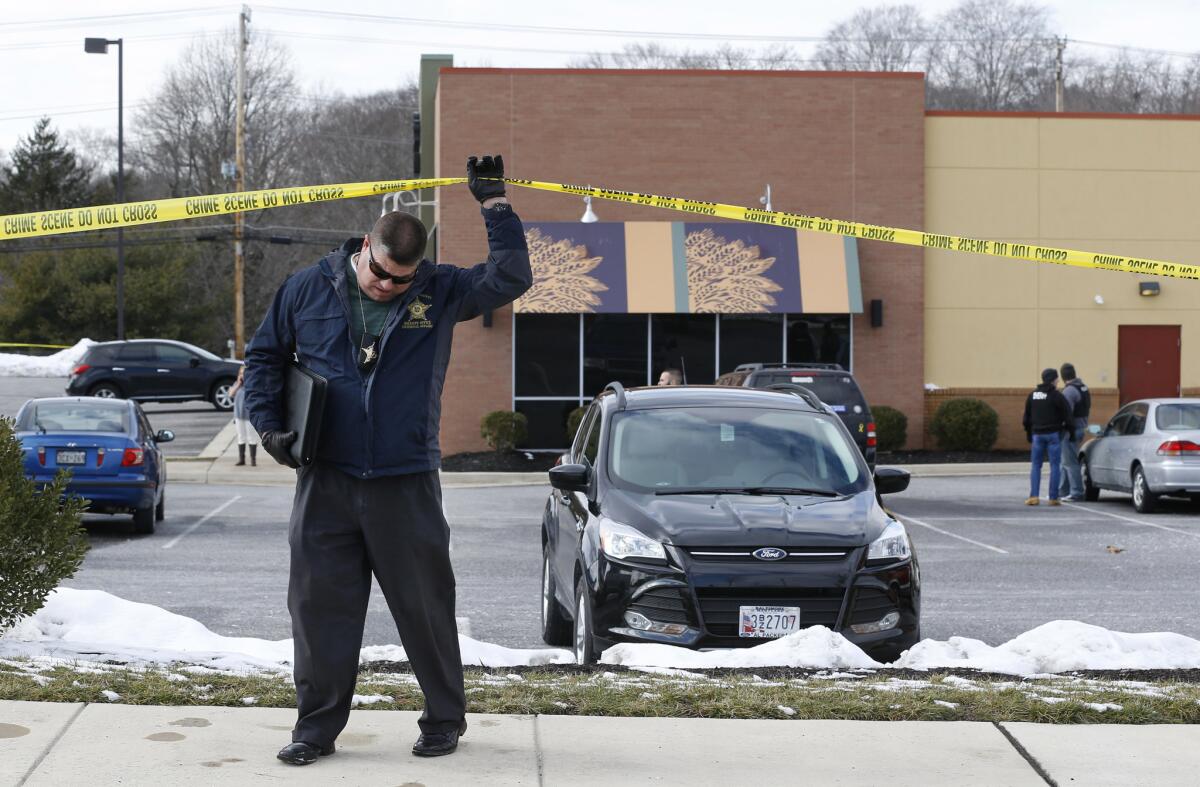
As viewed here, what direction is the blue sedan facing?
away from the camera

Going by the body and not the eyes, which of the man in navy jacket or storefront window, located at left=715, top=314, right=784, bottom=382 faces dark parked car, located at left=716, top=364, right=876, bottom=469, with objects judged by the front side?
the storefront window

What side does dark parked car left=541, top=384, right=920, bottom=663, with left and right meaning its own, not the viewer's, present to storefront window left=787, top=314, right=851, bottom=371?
back

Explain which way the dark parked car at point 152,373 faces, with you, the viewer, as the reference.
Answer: facing to the right of the viewer

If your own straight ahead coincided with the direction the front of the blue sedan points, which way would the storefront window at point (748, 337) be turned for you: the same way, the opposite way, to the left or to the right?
the opposite way

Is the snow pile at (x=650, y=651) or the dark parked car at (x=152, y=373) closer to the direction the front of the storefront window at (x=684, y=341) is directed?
the snow pile

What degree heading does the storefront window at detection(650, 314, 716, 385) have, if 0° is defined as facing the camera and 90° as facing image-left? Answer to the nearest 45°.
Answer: approximately 0°

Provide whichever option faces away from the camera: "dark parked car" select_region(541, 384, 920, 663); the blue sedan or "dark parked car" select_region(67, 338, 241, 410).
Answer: the blue sedan

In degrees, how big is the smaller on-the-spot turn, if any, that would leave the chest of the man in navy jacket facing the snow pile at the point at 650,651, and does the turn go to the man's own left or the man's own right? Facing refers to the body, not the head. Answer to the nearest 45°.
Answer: approximately 135° to the man's own left

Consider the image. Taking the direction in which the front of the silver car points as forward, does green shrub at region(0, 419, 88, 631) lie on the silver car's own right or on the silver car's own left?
on the silver car's own left

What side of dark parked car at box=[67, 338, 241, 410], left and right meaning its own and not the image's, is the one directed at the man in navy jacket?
right

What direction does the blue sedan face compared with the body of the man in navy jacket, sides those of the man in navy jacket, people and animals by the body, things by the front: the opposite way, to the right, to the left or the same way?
the opposite way

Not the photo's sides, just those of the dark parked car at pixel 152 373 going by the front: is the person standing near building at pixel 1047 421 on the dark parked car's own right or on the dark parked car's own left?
on the dark parked car's own right

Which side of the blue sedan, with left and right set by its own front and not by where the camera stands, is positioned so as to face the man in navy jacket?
back
